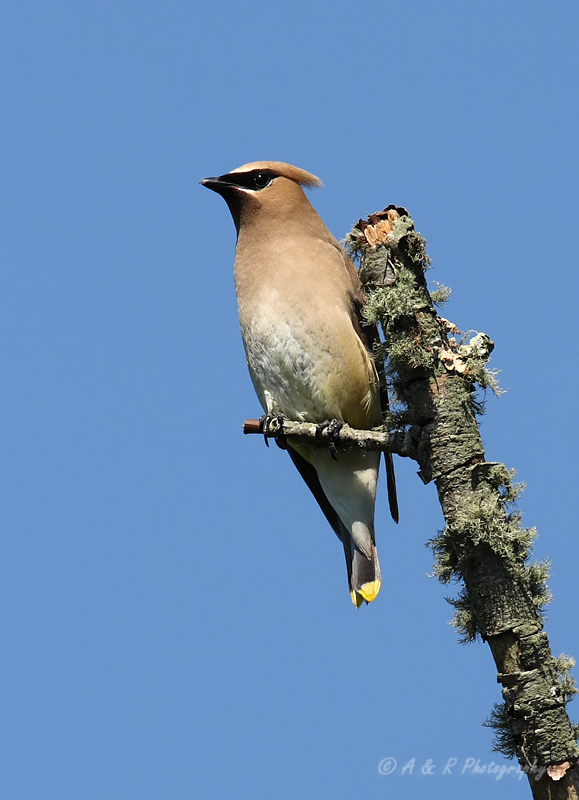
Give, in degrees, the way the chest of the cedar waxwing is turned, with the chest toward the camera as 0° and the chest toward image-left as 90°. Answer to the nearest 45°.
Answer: approximately 45°
